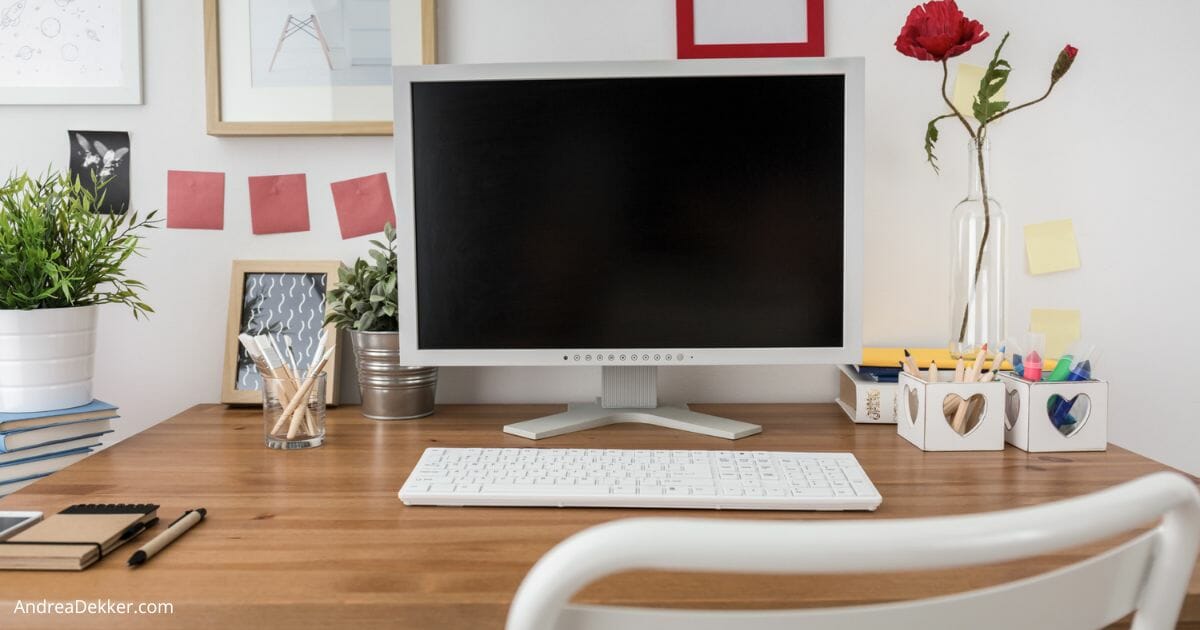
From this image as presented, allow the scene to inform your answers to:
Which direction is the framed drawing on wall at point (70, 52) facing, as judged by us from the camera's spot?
facing the viewer

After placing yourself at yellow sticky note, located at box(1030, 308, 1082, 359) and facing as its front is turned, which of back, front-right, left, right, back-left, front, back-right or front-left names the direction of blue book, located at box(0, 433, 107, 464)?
front-right

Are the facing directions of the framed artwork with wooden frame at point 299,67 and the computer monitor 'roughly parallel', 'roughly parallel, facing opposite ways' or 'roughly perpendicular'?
roughly parallel

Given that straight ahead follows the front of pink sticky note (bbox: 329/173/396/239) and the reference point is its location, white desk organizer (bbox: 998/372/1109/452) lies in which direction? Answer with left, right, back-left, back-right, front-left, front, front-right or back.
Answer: front-left

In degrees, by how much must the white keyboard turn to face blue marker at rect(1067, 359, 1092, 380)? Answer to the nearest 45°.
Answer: approximately 90° to its left

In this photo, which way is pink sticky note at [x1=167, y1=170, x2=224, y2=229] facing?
toward the camera

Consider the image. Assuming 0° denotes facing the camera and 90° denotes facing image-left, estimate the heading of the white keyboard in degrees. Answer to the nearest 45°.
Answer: approximately 0°

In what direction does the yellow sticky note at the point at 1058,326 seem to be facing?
toward the camera

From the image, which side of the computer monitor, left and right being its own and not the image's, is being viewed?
front

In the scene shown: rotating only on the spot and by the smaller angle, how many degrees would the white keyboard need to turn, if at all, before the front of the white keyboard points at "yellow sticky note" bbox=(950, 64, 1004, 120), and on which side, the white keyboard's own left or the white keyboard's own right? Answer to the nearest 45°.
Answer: approximately 135° to the white keyboard's own left

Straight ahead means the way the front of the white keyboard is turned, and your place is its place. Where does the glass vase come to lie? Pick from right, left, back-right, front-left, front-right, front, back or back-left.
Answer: back-left

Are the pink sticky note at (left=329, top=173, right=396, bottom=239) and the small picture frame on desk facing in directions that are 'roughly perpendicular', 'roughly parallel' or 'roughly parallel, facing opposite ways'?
roughly parallel

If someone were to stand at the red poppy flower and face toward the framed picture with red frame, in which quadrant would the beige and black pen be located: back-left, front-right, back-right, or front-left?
front-left

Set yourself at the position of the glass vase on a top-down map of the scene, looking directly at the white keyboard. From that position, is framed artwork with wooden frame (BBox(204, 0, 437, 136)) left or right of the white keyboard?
right

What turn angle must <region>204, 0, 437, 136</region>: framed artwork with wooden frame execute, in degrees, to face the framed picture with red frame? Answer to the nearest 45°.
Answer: approximately 90° to its left

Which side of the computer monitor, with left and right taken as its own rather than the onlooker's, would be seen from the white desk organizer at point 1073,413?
left

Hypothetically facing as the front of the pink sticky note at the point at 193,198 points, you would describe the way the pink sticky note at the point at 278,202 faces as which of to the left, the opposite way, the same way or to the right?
the same way

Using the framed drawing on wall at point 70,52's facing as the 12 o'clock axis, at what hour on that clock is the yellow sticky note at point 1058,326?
The yellow sticky note is roughly at 10 o'clock from the framed drawing on wall.
